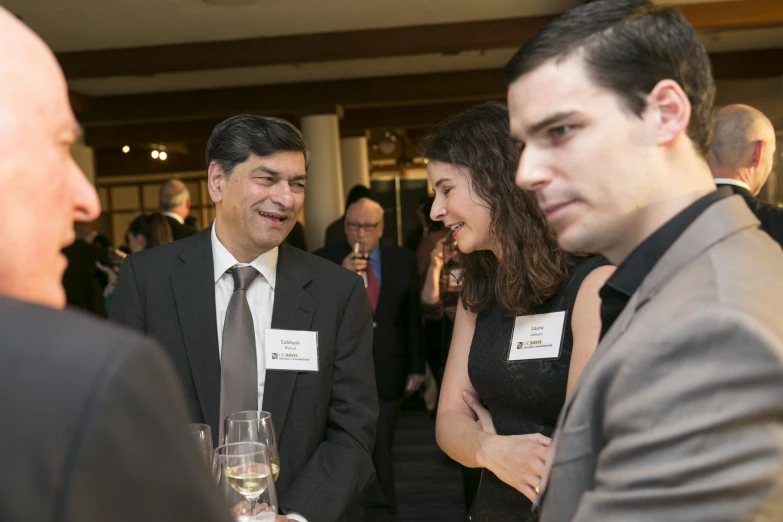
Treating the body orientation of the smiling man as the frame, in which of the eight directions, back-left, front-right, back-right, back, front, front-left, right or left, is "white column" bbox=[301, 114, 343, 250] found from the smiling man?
back

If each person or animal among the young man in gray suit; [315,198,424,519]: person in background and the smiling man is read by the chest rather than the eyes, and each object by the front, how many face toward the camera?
2

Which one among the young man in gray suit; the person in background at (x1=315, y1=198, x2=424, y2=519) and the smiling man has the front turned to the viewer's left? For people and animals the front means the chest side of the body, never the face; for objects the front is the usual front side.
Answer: the young man in gray suit

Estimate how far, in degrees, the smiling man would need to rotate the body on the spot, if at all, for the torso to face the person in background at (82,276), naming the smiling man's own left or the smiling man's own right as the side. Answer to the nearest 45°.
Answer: approximately 180°

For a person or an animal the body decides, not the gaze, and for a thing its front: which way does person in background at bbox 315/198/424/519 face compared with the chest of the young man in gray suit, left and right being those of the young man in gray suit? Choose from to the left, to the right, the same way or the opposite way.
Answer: to the left

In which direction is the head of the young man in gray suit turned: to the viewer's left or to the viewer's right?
to the viewer's left

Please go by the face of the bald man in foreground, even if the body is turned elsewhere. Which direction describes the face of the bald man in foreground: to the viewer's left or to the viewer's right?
to the viewer's right

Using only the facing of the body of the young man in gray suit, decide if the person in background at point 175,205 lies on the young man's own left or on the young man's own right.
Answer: on the young man's own right

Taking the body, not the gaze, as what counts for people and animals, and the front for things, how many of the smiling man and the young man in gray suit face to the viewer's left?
1

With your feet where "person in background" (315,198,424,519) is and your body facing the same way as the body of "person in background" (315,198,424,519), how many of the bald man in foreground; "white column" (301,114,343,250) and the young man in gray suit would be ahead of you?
2

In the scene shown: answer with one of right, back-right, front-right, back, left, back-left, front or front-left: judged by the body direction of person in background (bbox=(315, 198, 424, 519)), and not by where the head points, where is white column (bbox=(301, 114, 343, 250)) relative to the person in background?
back

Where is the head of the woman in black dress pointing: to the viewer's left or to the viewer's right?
to the viewer's left
